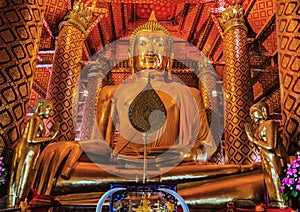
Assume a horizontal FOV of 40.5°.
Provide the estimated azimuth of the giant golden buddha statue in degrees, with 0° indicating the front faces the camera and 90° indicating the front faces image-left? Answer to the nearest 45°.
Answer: approximately 0°

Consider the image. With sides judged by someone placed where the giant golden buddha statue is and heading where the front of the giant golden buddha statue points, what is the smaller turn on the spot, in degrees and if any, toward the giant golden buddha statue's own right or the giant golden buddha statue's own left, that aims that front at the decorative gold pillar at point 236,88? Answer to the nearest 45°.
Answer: approximately 135° to the giant golden buddha statue's own left

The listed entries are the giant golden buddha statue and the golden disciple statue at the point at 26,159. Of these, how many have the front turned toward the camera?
1

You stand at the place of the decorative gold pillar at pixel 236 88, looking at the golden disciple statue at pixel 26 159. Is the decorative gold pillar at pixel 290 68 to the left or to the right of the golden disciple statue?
left

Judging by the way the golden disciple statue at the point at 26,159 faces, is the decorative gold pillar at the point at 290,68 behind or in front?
in front

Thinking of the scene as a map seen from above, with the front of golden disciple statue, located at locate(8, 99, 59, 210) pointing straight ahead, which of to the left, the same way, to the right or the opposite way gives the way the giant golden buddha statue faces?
to the right

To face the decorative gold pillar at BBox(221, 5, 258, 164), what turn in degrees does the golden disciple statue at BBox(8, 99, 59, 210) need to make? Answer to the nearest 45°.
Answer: approximately 45° to its left

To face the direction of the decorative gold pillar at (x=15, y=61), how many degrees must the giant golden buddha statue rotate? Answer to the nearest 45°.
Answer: approximately 45° to its right

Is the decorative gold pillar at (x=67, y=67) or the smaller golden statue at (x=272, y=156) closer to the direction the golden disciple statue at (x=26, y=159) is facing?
the smaller golden statue

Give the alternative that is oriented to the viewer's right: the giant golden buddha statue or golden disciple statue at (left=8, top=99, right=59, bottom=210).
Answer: the golden disciple statue

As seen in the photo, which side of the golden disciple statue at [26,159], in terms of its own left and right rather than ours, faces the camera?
right
